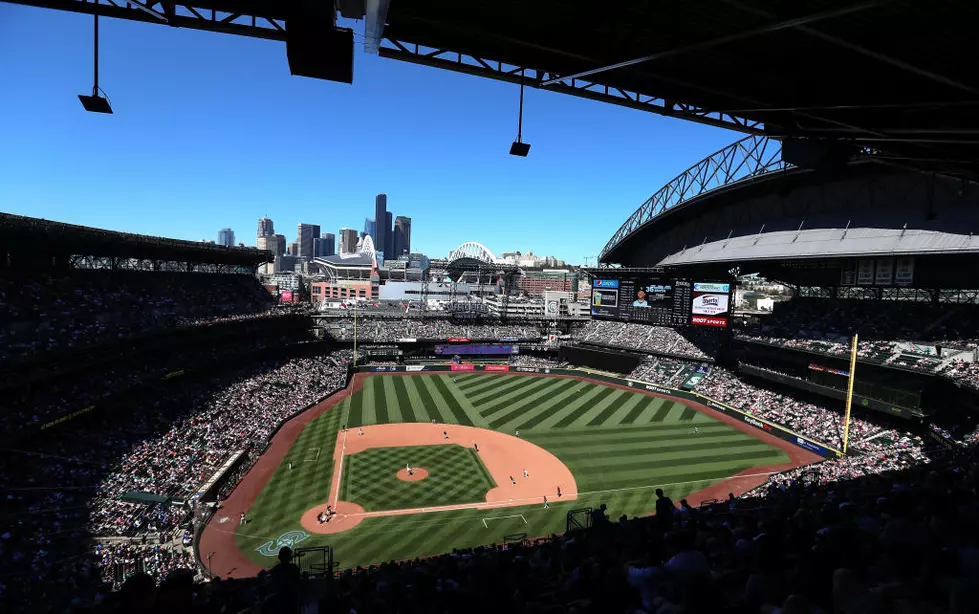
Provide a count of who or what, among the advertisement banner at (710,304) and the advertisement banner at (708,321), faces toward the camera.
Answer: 2

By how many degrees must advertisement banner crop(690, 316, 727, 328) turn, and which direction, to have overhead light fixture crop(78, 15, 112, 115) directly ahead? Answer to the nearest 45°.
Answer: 0° — it already faces it

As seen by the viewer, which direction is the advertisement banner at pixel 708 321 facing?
toward the camera

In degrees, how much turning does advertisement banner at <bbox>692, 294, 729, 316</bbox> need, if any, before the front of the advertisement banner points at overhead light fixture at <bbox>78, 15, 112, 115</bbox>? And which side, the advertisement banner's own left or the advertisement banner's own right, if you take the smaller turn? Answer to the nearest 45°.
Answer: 0° — it already faces it

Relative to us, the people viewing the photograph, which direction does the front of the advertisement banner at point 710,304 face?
facing the viewer
